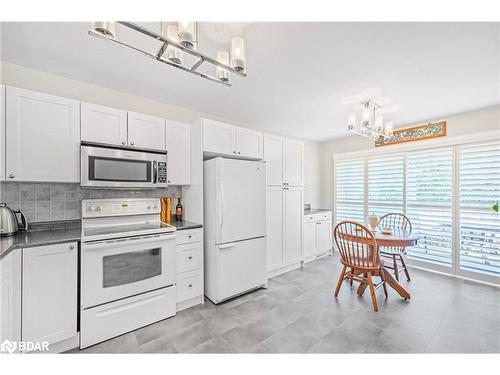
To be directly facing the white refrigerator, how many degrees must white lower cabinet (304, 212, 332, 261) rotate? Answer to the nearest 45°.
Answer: approximately 90° to its right

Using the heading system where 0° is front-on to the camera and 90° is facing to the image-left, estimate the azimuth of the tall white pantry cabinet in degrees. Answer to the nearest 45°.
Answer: approximately 315°

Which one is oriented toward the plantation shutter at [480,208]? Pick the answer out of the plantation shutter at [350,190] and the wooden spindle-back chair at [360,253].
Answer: the wooden spindle-back chair

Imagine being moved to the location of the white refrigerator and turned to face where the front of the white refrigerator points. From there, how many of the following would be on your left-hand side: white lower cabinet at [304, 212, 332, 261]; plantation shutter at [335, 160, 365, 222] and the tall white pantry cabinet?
3

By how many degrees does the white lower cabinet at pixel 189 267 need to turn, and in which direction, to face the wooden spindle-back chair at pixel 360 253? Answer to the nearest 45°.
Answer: approximately 45° to its left

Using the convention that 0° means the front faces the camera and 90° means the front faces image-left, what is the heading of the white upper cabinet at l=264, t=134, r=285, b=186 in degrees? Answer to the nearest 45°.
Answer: approximately 315°

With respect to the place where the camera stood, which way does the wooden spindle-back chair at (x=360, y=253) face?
facing away from the viewer and to the right of the viewer

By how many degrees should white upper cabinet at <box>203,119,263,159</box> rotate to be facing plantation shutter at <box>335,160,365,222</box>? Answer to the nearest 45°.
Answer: approximately 90° to its left

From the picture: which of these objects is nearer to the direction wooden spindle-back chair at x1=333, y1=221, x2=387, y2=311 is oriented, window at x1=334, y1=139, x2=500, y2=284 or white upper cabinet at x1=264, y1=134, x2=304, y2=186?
the window

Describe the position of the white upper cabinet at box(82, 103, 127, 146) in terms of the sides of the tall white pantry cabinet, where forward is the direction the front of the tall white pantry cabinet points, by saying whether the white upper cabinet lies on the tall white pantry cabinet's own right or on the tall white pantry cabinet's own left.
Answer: on the tall white pantry cabinet's own right

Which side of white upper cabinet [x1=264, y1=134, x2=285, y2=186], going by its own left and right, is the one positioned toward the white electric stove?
right
